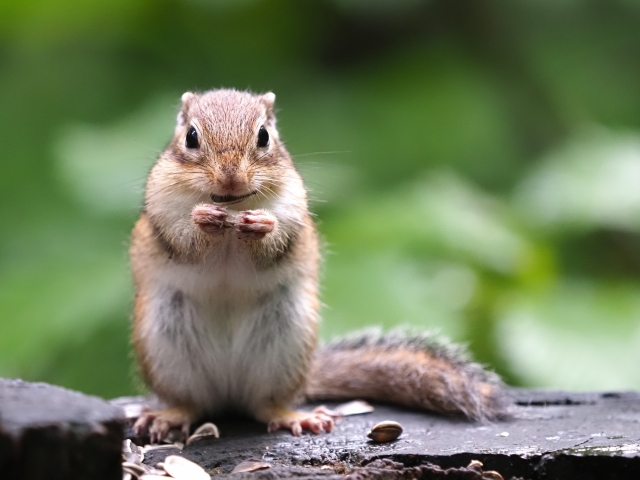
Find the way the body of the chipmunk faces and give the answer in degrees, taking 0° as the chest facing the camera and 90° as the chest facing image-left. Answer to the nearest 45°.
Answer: approximately 0°

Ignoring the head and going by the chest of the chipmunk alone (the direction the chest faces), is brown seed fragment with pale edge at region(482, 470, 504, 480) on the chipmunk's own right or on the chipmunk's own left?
on the chipmunk's own left

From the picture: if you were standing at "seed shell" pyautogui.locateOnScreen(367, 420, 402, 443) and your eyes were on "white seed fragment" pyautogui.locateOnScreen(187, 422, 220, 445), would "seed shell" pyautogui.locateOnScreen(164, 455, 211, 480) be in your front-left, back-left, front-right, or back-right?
front-left

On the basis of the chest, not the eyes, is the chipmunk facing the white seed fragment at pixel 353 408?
no

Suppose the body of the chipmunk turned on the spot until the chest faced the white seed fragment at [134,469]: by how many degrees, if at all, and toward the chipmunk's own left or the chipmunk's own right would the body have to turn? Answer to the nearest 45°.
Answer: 0° — it already faces it

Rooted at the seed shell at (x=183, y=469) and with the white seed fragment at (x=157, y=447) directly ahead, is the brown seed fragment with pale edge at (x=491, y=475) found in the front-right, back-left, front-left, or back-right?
back-right

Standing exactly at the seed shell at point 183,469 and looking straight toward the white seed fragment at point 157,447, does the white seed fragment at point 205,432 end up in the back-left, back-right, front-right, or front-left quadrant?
front-right
